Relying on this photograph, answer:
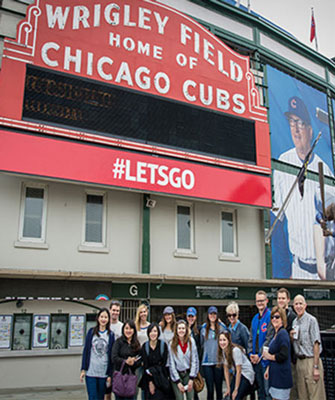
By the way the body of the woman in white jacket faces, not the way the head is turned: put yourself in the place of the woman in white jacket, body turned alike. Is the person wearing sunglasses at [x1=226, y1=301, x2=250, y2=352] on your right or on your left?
on your left

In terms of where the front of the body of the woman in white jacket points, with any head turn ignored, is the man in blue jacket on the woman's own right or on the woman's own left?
on the woman's own left

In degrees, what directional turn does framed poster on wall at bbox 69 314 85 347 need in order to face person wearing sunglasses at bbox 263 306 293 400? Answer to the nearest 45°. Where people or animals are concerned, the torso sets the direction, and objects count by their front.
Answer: approximately 45° to its left

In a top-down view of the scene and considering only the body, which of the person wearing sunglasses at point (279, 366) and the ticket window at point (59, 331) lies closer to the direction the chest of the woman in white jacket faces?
the person wearing sunglasses
